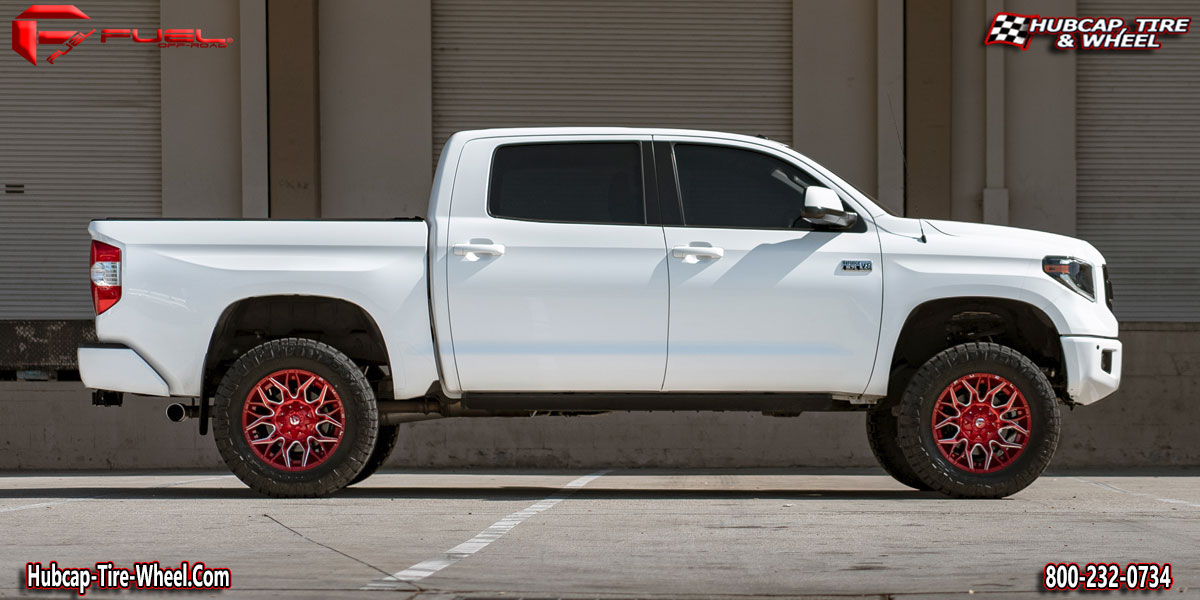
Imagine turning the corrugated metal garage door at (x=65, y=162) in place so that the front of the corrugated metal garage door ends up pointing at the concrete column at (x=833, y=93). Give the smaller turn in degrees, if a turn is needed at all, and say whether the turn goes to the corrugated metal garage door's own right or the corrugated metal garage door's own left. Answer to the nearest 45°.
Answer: approximately 90° to the corrugated metal garage door's own left

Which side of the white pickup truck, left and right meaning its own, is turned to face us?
right

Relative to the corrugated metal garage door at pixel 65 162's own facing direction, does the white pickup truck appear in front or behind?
in front

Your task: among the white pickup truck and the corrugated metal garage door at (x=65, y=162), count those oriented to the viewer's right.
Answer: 1

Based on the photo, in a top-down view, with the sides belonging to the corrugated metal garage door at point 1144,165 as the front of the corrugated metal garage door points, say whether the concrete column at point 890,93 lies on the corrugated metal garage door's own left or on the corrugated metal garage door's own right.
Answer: on the corrugated metal garage door's own right

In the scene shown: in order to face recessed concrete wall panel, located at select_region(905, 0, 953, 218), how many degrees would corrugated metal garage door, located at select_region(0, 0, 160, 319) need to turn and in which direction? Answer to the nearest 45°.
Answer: approximately 90° to its left

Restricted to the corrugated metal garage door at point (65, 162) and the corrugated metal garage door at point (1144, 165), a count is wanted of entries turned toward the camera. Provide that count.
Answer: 2

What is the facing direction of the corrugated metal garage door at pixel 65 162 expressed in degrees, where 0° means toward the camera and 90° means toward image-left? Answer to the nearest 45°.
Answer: approximately 0°

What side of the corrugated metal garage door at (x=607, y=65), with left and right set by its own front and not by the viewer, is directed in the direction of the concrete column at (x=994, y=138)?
left
